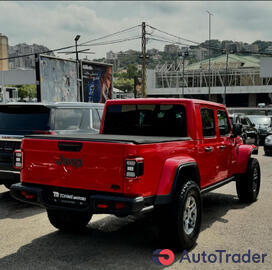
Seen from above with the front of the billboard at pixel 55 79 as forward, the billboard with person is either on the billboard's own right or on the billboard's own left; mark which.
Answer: on the billboard's own left

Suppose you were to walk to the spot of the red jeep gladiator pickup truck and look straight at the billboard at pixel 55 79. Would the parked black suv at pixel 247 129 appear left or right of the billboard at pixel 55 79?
right

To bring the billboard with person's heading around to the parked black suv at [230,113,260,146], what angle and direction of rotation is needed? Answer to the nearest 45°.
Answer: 0° — it already faces it

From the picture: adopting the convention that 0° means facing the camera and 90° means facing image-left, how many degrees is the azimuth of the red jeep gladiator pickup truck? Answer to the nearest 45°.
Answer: approximately 225°

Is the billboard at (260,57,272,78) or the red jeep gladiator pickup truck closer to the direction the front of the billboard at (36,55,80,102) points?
the red jeep gladiator pickup truck

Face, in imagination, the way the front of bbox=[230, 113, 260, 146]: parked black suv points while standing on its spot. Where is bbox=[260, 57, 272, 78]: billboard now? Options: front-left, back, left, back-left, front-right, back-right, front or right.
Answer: back-left

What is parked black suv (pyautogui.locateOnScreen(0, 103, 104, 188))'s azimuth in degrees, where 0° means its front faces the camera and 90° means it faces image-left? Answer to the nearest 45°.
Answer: approximately 225°

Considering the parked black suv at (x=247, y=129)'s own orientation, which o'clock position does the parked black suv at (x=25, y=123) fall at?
the parked black suv at (x=25, y=123) is roughly at 2 o'clock from the parked black suv at (x=247, y=129).

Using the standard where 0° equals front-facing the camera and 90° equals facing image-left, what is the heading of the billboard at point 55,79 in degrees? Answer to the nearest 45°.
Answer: approximately 315°

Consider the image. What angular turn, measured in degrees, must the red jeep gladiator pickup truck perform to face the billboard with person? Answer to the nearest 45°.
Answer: approximately 45° to its left
